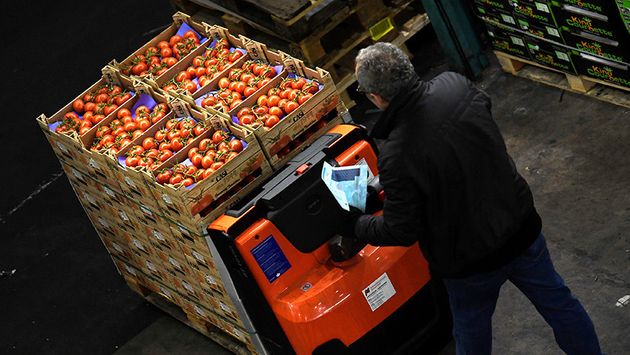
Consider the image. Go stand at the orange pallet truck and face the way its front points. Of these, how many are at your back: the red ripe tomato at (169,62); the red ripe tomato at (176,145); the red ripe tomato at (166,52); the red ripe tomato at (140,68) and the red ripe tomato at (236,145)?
0

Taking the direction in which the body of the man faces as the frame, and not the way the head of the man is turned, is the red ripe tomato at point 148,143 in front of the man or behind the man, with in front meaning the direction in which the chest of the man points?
in front

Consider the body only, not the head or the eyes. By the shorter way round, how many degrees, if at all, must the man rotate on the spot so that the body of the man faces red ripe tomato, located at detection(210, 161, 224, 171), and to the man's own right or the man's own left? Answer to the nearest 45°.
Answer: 0° — they already face it

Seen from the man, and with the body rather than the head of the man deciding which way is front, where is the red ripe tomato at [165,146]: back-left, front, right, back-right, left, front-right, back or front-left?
front

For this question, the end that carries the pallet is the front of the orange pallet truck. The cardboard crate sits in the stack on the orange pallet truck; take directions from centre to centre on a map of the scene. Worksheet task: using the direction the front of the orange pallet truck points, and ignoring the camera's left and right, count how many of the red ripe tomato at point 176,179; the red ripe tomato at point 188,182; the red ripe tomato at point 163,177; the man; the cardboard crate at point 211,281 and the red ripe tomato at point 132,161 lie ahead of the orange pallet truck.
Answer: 5

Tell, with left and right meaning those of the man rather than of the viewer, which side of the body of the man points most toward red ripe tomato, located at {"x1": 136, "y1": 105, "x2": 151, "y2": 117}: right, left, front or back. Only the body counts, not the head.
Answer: front

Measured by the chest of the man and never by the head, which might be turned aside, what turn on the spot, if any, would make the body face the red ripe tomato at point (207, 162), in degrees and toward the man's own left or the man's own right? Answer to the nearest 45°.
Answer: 0° — they already face it

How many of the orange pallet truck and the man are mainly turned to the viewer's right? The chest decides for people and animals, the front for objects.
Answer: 0

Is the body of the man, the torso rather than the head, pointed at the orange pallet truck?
yes

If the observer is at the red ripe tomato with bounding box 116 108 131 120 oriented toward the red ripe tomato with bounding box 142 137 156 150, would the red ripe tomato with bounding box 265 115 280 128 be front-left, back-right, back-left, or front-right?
front-left

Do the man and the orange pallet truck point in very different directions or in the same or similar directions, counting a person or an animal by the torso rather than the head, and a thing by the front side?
same or similar directions

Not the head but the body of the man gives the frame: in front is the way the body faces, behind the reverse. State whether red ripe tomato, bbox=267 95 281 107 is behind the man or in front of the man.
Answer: in front

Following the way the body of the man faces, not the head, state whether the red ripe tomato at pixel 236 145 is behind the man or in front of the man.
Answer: in front

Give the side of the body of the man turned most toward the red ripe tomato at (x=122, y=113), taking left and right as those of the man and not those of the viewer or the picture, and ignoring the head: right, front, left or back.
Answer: front

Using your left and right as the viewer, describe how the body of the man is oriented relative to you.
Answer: facing away from the viewer and to the left of the viewer

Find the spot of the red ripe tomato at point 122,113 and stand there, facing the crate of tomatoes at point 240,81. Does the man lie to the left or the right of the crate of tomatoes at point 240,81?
right

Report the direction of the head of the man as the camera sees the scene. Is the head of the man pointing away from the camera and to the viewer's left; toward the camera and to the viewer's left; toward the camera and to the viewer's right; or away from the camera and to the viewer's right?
away from the camera and to the viewer's left
